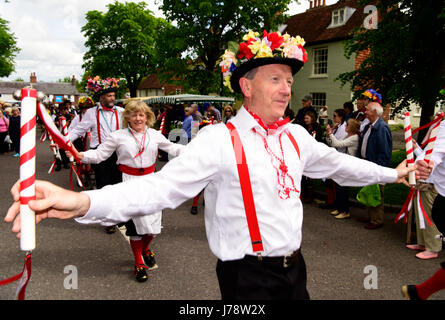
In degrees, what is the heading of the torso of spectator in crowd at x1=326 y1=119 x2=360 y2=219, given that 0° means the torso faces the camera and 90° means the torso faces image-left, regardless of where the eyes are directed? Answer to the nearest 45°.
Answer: approximately 90°

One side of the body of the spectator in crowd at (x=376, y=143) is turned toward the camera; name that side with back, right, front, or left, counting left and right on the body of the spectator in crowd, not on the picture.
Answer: left

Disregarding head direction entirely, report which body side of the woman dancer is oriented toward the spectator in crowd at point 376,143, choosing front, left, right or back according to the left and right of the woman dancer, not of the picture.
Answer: left

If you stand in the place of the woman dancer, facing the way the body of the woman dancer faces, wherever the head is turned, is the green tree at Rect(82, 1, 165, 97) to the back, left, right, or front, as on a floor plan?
back

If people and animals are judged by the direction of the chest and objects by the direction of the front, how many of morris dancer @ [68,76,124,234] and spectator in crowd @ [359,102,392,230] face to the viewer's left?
1

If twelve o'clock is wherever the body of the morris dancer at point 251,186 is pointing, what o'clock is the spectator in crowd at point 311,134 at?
The spectator in crowd is roughly at 8 o'clock from the morris dancer.
